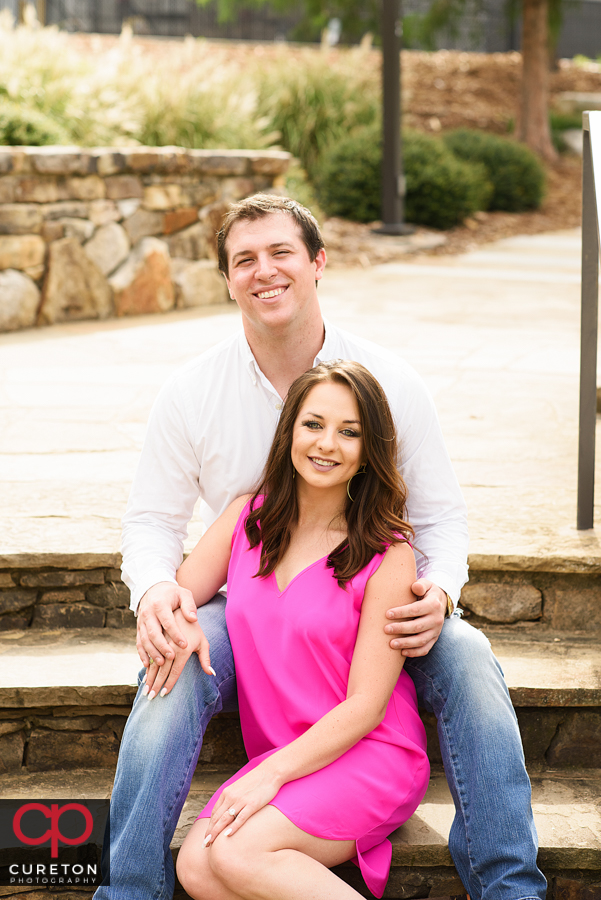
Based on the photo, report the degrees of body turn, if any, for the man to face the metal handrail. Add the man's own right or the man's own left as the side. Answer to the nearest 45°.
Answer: approximately 135° to the man's own left

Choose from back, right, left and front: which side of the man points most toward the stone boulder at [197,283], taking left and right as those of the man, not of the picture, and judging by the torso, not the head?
back

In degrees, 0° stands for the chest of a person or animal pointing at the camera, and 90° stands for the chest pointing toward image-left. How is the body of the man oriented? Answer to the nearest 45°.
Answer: approximately 0°

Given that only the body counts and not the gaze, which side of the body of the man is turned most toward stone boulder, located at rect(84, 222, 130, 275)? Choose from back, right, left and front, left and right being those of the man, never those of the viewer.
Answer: back

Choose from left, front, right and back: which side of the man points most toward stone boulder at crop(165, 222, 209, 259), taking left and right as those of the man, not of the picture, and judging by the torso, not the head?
back

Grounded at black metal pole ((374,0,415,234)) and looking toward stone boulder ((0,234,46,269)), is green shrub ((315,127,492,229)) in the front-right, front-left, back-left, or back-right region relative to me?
back-right

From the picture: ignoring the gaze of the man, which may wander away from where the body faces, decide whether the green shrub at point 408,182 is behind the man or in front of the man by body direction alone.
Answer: behind

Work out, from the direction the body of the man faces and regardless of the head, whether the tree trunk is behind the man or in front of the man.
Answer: behind

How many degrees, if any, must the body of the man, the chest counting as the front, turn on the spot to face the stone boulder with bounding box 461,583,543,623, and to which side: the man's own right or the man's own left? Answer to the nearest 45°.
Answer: approximately 135° to the man's own left

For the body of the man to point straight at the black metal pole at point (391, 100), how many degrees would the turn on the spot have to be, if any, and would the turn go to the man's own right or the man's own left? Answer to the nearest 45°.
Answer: approximately 180°
